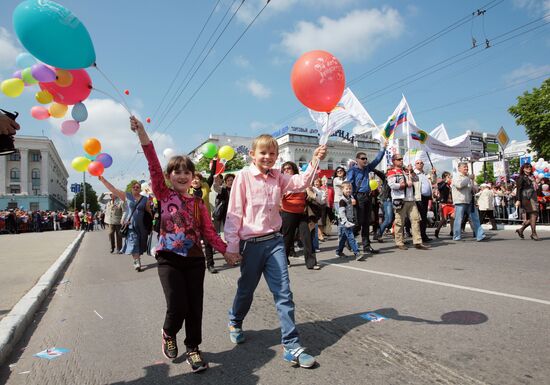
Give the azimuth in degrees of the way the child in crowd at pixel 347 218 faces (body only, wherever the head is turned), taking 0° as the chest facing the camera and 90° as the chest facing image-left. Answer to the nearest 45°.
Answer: approximately 315°

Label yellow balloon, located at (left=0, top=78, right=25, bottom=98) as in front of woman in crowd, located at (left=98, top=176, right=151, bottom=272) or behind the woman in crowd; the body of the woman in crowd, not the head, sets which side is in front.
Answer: in front

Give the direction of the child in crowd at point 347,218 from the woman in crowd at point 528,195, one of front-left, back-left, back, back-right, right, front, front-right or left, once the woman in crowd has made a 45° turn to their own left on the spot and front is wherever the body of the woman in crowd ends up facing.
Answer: back-right

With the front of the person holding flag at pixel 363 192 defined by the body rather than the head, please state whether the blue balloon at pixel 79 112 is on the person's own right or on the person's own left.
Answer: on the person's own right

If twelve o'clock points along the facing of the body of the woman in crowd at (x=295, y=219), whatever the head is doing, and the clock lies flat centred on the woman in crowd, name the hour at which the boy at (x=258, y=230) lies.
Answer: The boy is roughly at 12 o'clock from the woman in crowd.

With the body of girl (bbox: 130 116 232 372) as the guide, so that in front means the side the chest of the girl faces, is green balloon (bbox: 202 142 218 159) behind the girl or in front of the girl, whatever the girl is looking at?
behind

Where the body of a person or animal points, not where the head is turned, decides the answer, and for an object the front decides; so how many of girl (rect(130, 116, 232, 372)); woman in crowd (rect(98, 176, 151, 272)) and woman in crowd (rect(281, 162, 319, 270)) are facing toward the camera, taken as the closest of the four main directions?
3

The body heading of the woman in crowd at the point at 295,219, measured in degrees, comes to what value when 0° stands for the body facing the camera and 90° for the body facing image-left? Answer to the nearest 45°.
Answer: approximately 0°

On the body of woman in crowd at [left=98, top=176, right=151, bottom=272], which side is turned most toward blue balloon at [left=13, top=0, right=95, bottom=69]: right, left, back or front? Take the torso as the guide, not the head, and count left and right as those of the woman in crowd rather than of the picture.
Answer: front

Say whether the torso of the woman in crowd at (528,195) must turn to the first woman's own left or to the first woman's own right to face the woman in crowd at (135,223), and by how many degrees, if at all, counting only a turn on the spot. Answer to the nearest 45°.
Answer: approximately 90° to the first woman's own right

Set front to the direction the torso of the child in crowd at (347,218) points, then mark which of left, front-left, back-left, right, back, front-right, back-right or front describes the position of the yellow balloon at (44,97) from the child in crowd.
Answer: right

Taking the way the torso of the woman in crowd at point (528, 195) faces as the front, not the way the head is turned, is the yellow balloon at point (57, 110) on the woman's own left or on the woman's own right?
on the woman's own right
